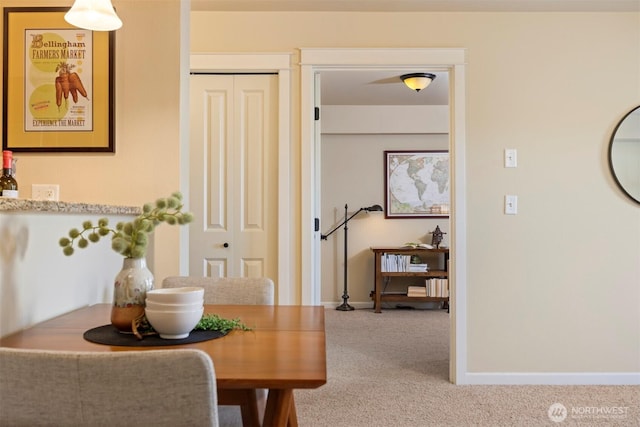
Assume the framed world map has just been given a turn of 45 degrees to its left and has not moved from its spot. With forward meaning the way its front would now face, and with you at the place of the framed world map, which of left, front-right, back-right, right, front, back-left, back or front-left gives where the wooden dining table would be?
front-right

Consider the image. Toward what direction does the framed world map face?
toward the camera

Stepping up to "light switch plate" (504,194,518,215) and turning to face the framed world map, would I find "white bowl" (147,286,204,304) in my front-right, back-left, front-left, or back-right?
back-left

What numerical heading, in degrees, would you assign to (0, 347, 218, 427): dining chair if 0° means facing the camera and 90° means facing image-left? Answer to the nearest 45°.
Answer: approximately 180°

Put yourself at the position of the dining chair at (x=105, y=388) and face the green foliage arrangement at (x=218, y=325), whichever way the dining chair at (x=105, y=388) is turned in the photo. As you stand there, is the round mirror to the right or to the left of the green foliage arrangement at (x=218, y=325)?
right

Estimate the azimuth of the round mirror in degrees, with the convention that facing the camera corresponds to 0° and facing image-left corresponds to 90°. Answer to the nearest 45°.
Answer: approximately 0°

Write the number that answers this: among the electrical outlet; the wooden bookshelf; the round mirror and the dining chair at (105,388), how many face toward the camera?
3

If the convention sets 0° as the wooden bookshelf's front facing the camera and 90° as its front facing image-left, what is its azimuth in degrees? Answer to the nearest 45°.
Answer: approximately 0°

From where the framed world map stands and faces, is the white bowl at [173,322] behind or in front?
in front

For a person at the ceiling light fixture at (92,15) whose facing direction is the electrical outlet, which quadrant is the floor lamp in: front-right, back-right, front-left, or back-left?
front-right

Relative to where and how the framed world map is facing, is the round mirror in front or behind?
in front

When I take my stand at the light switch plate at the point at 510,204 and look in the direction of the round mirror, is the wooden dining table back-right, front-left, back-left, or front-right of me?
back-right

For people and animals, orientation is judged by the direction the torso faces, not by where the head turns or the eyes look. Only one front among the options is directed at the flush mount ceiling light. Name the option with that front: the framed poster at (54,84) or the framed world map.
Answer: the framed world map

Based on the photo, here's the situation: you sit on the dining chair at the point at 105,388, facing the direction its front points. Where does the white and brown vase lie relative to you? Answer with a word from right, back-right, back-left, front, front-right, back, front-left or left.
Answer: front

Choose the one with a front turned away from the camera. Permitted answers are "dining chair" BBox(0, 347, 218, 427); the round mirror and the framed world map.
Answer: the dining chair

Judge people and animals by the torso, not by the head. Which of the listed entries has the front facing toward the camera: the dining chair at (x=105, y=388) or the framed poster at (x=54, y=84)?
the framed poster

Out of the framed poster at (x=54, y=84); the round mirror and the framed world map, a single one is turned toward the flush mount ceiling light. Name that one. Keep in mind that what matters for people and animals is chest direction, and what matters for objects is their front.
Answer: the framed world map
